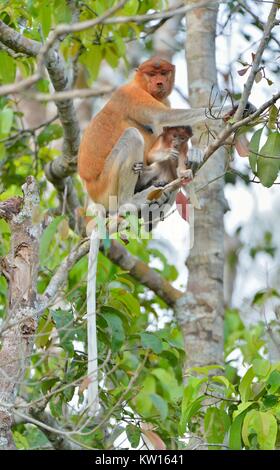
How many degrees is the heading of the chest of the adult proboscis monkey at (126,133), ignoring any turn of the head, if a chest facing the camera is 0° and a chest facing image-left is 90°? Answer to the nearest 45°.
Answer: approximately 270°
